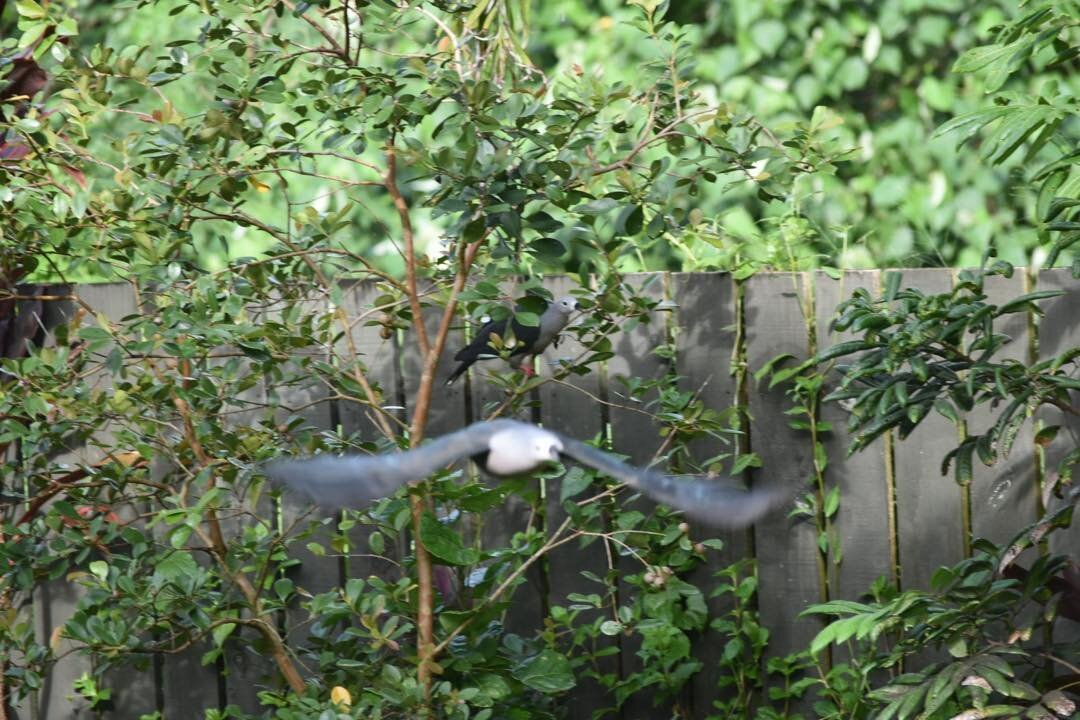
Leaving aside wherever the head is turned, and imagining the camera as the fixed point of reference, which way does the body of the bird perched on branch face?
to the viewer's right

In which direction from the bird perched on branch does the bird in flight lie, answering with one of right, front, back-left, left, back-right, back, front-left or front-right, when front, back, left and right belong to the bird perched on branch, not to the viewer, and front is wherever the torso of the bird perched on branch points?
right

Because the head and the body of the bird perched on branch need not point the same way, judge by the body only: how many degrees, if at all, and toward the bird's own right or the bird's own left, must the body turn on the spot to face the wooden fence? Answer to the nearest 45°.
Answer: approximately 45° to the bird's own left
